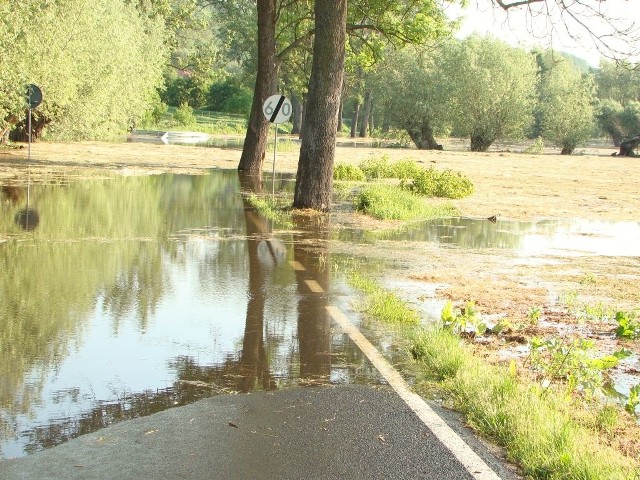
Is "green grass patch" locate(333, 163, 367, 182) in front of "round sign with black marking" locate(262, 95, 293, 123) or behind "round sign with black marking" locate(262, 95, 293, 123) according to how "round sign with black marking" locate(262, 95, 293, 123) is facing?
behind

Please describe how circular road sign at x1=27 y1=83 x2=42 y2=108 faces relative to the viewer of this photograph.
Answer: facing away from the viewer

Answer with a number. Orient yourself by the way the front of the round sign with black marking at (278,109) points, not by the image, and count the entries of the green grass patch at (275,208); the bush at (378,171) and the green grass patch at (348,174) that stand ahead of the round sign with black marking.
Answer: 1

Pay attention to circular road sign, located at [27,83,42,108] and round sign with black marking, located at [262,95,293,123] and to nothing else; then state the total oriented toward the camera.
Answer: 1

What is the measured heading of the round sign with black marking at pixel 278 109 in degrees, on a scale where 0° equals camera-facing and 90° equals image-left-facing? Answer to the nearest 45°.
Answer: approximately 0°

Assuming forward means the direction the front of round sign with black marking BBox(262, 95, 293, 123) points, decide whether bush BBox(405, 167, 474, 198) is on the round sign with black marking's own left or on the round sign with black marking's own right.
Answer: on the round sign with black marking's own left

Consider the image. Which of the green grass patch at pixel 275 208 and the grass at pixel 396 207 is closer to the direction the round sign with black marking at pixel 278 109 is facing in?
the green grass patch

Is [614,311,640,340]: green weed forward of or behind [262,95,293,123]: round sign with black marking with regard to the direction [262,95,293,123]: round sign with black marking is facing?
forward

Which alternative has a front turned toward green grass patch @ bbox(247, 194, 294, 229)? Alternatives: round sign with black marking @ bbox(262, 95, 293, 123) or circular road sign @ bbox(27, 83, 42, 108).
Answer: the round sign with black marking

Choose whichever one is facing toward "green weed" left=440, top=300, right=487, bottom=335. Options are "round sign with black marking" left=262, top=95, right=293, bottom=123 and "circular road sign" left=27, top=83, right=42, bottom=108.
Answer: the round sign with black marking

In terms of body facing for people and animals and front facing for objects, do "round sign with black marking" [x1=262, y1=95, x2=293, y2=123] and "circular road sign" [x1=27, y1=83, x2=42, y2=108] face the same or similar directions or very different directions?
very different directions

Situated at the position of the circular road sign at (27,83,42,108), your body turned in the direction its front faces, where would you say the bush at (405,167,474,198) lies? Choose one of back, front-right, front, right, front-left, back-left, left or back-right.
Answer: back-right

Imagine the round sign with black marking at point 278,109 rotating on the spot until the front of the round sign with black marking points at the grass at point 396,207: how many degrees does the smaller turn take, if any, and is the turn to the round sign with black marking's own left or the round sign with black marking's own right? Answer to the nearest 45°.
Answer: approximately 45° to the round sign with black marking's own left

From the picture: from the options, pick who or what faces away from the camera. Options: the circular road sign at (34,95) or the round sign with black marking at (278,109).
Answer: the circular road sign

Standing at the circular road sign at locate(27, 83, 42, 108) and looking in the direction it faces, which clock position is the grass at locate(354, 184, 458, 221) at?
The grass is roughly at 5 o'clock from the circular road sign.
